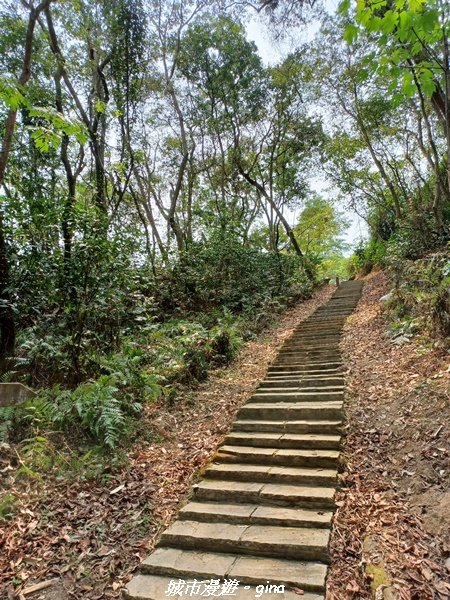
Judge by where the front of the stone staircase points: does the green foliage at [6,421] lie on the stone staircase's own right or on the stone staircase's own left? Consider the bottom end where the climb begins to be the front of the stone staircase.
on the stone staircase's own right

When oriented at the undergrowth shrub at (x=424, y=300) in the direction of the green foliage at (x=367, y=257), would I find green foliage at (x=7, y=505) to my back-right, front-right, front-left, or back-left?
back-left

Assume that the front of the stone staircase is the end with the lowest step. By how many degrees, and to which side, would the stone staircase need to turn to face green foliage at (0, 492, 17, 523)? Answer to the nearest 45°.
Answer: approximately 90° to its right

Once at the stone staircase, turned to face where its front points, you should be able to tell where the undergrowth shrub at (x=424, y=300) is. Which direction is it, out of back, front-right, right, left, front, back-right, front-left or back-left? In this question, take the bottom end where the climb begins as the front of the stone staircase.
back-left

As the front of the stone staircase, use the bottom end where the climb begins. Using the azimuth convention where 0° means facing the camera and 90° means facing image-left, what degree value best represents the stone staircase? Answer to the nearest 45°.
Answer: approximately 0°
